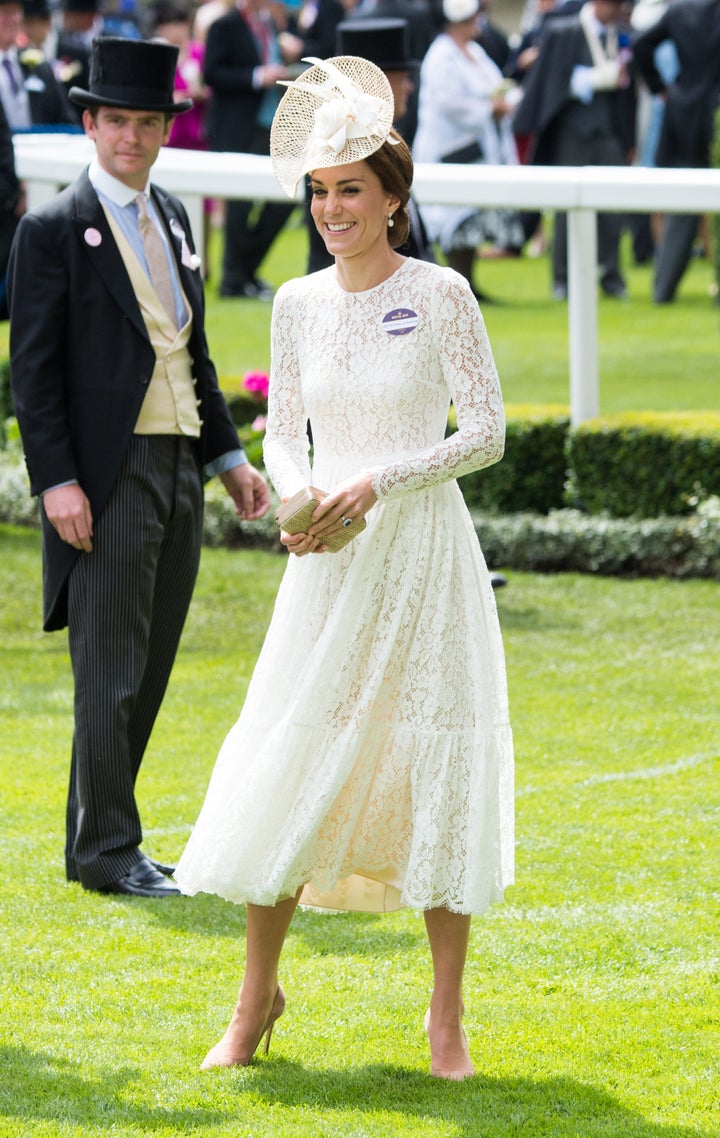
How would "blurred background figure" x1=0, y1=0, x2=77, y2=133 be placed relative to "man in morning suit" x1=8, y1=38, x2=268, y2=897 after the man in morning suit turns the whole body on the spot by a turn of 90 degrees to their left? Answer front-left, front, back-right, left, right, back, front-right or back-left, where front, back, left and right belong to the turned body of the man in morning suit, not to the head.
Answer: front-left

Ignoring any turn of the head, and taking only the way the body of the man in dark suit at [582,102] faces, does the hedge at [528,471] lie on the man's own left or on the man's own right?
on the man's own right

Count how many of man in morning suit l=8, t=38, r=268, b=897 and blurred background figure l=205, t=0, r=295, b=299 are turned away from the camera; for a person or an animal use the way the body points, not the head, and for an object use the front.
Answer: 0

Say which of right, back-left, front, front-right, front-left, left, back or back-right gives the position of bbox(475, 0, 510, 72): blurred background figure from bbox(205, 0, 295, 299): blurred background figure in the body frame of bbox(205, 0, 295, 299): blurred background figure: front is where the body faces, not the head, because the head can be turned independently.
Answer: left

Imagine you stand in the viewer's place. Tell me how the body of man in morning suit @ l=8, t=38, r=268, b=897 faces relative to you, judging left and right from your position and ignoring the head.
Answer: facing the viewer and to the right of the viewer

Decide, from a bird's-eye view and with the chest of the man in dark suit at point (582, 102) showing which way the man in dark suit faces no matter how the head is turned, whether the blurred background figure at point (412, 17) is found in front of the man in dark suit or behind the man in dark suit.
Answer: behind

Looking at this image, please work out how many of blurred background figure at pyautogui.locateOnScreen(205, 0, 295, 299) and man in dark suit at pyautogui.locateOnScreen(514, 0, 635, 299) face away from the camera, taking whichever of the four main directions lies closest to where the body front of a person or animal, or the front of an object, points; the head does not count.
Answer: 0

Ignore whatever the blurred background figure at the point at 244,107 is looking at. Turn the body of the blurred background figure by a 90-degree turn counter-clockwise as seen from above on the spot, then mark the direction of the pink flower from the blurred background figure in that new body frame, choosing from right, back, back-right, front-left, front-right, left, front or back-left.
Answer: back-right

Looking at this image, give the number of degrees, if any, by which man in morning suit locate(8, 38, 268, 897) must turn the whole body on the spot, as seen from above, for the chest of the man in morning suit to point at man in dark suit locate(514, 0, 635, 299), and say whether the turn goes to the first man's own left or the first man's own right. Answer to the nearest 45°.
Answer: approximately 135° to the first man's own left

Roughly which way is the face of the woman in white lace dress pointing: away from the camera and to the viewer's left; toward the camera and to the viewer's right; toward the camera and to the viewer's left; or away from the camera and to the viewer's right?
toward the camera and to the viewer's left
